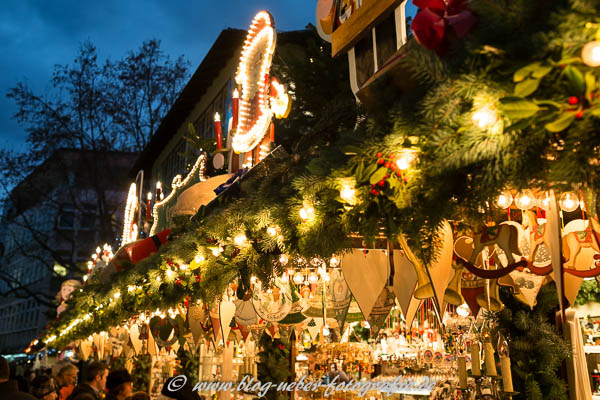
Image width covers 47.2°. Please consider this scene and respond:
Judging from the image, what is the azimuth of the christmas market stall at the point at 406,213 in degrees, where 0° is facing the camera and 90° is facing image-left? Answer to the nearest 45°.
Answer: approximately 45°

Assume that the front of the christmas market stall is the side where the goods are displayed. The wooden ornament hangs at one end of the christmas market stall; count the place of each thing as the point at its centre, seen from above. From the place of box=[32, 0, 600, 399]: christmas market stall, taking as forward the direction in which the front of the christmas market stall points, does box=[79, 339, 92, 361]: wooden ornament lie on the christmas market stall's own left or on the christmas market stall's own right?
on the christmas market stall's own right
